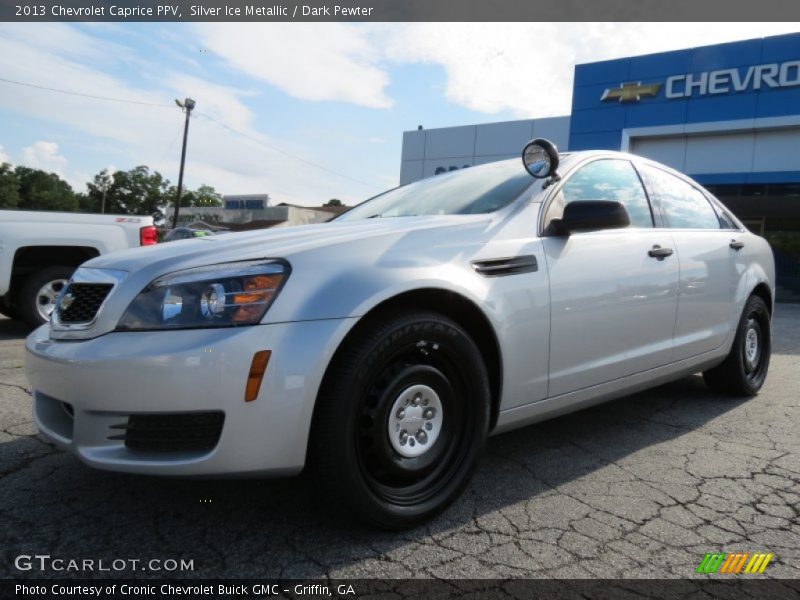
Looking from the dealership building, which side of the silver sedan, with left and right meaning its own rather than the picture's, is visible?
back

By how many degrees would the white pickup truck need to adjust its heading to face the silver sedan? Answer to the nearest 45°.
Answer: approximately 90° to its left

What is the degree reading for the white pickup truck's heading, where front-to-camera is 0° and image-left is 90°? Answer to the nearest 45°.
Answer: approximately 90°

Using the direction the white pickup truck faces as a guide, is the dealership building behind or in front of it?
behind

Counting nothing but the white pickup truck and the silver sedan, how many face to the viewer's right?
0

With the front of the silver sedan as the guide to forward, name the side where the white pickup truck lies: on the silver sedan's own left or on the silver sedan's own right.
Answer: on the silver sedan's own right

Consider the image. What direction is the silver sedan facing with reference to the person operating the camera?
facing the viewer and to the left of the viewer
